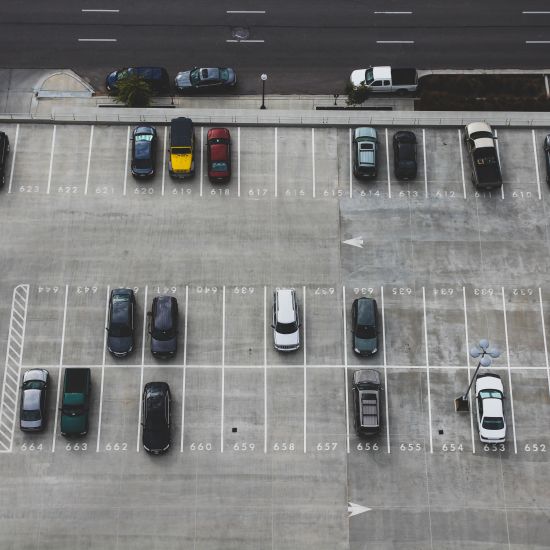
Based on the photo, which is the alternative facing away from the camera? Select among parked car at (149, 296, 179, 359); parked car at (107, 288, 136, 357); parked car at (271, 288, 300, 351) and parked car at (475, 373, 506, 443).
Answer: parked car at (475, 373, 506, 443)

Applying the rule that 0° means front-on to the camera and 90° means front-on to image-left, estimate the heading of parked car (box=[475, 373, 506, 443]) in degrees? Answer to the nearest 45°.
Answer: approximately 180°

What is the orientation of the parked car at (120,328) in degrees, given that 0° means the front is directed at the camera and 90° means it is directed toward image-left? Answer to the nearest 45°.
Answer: approximately 0°

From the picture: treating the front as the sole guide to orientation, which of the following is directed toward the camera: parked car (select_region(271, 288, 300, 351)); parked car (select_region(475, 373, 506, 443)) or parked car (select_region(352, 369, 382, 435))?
parked car (select_region(271, 288, 300, 351))

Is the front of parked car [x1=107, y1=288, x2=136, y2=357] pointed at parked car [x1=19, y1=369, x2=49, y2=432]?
no

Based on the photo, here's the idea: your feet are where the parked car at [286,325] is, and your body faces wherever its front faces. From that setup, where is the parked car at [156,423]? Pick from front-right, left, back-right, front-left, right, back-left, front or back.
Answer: right

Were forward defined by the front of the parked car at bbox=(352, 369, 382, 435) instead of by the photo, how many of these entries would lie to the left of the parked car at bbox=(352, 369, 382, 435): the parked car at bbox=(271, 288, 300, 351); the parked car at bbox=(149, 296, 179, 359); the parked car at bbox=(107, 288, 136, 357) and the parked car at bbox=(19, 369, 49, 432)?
4

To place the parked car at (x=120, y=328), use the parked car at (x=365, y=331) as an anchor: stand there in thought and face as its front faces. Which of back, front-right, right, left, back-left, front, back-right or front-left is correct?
right

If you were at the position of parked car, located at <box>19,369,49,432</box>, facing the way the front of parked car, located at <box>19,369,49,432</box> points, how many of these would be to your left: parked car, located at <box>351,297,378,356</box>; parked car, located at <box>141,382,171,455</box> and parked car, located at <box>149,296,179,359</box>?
0

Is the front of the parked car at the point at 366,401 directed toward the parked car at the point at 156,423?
no

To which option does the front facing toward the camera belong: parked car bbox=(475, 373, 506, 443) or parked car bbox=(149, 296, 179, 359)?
parked car bbox=(149, 296, 179, 359)

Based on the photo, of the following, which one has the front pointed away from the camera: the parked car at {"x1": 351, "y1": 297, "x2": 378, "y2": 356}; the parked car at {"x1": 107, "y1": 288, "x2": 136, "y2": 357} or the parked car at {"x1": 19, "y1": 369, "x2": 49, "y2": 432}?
the parked car at {"x1": 19, "y1": 369, "x2": 49, "y2": 432}

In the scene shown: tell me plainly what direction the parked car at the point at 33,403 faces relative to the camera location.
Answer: facing away from the viewer

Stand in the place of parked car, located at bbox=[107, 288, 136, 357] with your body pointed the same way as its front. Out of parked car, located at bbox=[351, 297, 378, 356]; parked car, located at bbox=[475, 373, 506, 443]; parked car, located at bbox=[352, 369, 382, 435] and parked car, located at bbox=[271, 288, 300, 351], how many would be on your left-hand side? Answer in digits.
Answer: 4

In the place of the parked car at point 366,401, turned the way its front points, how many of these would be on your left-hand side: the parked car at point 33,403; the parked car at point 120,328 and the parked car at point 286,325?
3

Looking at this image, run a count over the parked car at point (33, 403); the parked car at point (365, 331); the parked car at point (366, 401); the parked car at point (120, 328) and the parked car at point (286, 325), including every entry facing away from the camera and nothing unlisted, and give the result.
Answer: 2

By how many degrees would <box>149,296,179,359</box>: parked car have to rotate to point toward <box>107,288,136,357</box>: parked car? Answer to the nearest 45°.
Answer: approximately 90° to its right

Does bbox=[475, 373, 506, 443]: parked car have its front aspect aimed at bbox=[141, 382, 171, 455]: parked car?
no

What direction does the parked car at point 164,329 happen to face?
toward the camera

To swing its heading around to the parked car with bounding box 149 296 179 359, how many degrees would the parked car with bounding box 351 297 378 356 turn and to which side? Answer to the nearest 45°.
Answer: approximately 90° to its right
